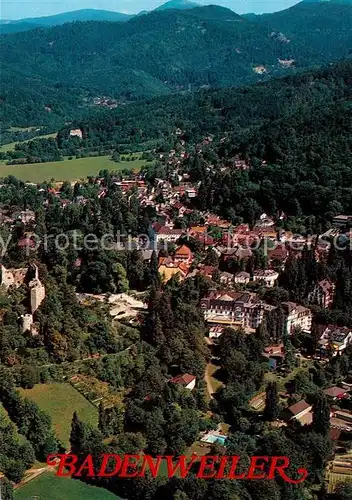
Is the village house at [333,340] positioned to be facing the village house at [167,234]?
no

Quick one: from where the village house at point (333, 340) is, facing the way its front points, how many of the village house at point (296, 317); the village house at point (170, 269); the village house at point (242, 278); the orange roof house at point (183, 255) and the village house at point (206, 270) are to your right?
5

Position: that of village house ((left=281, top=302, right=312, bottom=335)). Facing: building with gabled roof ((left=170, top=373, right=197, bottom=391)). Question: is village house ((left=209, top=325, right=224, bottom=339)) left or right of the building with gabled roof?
right

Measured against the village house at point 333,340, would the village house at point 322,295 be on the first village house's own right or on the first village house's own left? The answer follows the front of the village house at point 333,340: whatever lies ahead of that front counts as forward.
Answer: on the first village house's own right

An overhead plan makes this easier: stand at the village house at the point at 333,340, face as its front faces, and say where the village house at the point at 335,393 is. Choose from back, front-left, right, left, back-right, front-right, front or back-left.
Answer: front-left

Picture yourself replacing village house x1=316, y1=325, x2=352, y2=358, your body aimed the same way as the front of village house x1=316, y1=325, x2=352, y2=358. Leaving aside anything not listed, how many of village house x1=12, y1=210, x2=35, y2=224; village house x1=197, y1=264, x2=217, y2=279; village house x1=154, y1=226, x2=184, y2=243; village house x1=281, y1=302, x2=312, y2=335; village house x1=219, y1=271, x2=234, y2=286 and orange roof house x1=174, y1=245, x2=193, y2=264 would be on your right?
6

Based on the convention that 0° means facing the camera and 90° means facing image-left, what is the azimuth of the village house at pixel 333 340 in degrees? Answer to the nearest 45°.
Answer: approximately 45°

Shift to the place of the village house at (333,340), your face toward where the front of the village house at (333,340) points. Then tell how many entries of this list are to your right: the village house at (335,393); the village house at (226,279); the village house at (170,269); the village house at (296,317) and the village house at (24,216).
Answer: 4

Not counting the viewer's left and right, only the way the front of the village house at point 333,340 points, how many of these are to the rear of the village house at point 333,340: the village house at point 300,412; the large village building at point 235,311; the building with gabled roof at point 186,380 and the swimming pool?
0

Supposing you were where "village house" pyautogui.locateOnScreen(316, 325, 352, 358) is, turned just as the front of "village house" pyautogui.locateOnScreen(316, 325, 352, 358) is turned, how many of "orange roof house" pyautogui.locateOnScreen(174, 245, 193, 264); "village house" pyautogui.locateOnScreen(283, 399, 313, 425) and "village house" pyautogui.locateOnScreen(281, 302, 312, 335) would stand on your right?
2

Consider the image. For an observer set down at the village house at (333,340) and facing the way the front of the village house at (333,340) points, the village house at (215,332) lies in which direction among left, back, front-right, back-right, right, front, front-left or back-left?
front-right
